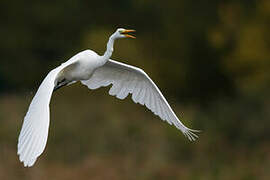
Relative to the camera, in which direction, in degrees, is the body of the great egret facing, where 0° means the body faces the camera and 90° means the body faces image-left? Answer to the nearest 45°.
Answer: approximately 315°
